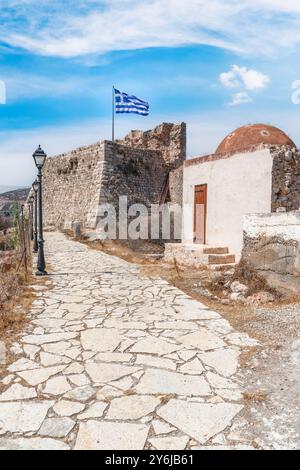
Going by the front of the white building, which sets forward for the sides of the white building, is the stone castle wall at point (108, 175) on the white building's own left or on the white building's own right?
on the white building's own right

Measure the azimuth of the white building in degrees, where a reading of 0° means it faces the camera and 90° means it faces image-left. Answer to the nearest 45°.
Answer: approximately 45°

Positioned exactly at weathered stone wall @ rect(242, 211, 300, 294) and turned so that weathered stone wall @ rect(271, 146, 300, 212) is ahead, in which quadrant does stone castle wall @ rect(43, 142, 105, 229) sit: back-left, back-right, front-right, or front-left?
front-left

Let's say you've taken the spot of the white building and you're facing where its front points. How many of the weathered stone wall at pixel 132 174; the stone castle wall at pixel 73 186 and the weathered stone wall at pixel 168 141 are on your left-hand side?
0

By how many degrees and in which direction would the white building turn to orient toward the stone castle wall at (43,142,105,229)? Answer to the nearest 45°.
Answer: approximately 90° to its right

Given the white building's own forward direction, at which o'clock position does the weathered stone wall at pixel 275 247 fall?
The weathered stone wall is roughly at 10 o'clock from the white building.

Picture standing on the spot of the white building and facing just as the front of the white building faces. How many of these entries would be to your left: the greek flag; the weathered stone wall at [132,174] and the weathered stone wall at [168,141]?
0

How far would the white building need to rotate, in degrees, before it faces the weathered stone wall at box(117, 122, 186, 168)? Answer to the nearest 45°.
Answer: approximately 135° to its right

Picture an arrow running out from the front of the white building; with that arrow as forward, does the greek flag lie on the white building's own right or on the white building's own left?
on the white building's own right
